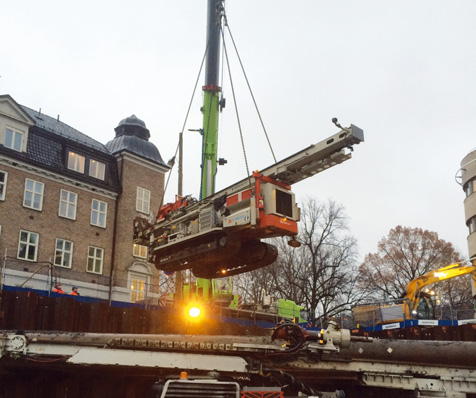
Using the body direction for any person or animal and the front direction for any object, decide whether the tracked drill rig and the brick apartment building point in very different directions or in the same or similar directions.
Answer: very different directions

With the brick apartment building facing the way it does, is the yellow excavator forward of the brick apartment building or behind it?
forward

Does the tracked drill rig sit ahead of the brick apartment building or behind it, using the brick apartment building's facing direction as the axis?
ahead

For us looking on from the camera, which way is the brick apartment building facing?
facing the viewer and to the right of the viewer

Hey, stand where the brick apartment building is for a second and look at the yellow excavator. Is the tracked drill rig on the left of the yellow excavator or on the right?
right

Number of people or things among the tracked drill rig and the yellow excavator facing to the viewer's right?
1

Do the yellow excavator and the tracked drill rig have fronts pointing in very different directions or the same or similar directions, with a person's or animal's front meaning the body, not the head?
very different directions
